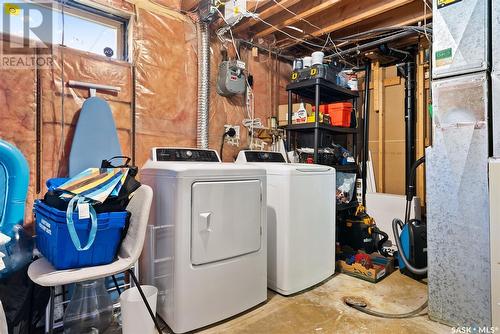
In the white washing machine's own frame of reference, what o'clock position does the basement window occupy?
The basement window is roughly at 4 o'clock from the white washing machine.

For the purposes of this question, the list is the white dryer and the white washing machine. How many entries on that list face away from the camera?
0

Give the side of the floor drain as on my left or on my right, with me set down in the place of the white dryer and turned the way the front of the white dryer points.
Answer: on my left

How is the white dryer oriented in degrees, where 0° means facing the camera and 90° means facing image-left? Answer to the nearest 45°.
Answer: approximately 315°

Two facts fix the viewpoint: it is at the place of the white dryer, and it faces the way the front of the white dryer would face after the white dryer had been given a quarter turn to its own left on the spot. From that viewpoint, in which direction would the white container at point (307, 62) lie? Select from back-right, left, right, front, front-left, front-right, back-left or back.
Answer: front

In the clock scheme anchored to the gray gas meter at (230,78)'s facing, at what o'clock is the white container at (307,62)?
The white container is roughly at 10 o'clock from the gray gas meter.

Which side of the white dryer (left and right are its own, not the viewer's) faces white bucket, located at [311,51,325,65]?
left

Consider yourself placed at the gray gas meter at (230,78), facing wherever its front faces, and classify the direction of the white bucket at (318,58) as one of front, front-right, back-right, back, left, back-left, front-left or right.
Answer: front-left
